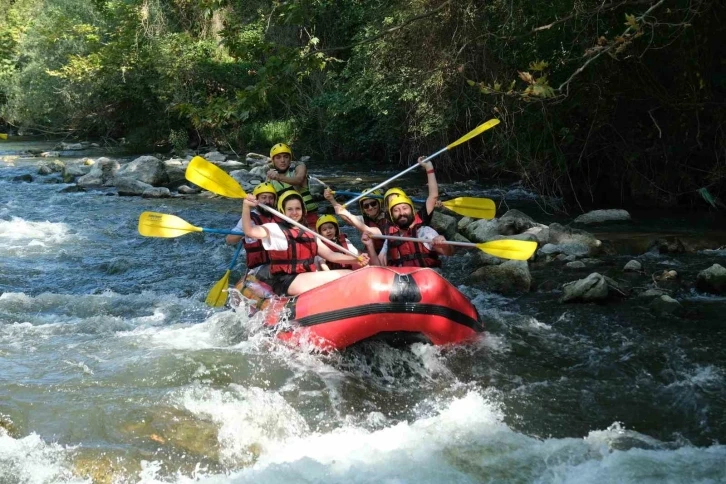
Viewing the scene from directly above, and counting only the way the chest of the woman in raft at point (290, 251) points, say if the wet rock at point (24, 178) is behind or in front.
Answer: behind

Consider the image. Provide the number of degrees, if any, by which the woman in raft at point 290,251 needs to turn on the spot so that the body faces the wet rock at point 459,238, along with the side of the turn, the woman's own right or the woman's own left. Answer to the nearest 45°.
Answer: approximately 90° to the woman's own left

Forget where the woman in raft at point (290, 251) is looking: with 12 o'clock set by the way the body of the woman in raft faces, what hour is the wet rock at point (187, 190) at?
The wet rock is roughly at 7 o'clock from the woman in raft.

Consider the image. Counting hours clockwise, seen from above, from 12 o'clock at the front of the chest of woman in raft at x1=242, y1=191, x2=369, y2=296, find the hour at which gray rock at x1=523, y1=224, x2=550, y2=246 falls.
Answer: The gray rock is roughly at 9 o'clock from the woman in raft.

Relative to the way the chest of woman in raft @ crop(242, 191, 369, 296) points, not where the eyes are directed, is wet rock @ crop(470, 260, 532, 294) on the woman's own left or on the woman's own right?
on the woman's own left

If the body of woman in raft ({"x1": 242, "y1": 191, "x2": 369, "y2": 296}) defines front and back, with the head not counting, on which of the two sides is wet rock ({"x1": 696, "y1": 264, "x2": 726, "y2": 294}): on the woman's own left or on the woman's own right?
on the woman's own left

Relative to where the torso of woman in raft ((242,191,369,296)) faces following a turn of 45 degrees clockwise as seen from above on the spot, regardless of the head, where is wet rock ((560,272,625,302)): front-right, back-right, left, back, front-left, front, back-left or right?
left

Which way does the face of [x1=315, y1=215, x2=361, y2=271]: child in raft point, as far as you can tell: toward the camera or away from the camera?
toward the camera

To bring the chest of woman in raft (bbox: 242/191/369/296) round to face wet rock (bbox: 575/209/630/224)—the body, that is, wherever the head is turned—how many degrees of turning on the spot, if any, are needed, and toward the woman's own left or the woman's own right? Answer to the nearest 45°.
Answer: approximately 90° to the woman's own left

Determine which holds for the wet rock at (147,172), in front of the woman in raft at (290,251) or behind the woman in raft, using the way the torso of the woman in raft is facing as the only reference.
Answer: behind

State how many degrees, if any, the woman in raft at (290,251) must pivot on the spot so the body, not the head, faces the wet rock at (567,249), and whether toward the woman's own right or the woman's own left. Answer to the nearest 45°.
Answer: approximately 90° to the woman's own left
